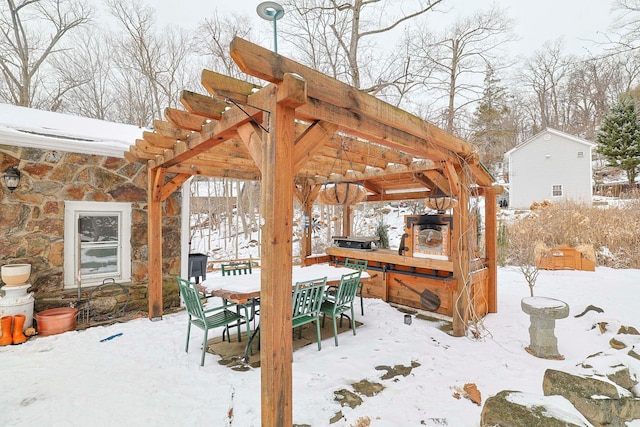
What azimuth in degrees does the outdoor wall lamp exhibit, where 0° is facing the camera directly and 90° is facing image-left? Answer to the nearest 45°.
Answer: approximately 0°

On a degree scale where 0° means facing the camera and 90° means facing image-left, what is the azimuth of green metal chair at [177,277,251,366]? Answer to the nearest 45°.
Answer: approximately 225°

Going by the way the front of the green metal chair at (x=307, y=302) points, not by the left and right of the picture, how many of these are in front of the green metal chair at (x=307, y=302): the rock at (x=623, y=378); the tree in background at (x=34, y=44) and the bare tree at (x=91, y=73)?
2

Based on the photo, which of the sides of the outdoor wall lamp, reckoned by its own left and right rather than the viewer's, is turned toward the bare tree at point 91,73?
back

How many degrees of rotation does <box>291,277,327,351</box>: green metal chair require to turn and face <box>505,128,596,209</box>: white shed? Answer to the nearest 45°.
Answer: approximately 90° to its right

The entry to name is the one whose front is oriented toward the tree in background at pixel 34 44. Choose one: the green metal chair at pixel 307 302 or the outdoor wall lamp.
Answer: the green metal chair

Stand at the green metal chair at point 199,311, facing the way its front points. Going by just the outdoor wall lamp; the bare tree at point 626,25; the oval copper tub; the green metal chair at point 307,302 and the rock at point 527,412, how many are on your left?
2

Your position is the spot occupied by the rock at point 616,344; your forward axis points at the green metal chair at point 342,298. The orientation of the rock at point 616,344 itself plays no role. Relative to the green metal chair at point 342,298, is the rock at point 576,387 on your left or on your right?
left

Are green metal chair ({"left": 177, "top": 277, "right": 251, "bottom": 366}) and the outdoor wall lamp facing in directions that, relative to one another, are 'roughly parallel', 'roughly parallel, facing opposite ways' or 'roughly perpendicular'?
roughly perpendicular

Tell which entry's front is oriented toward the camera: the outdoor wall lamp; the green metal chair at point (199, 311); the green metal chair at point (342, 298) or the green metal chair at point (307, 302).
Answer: the outdoor wall lamp

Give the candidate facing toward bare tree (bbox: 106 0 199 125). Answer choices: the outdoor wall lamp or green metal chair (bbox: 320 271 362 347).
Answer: the green metal chair

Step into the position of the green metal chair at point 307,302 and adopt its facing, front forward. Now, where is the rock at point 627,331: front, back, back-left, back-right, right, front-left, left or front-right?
back-right
